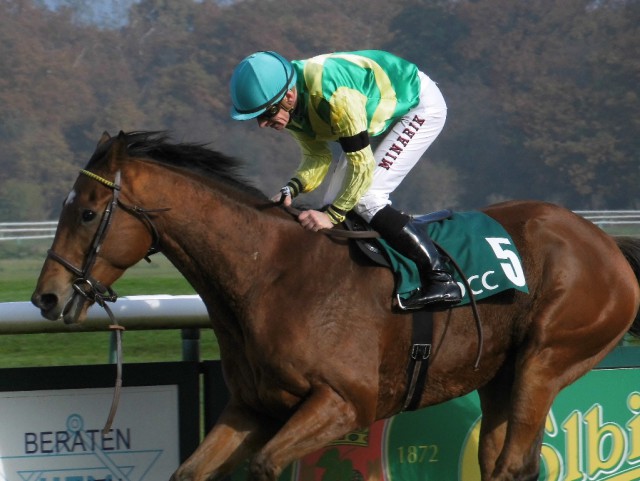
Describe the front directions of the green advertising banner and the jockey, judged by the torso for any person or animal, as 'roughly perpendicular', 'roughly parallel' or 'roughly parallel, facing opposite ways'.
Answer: roughly perpendicular

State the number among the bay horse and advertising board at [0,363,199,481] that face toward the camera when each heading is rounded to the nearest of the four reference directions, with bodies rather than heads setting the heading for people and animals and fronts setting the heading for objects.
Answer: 1

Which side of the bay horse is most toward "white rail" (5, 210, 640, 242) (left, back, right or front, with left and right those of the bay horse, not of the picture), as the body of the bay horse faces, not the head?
right

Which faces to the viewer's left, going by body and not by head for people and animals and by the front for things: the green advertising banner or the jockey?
the jockey

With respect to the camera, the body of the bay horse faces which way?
to the viewer's left

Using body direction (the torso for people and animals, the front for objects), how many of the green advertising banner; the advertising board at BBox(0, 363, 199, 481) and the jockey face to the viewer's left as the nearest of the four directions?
1

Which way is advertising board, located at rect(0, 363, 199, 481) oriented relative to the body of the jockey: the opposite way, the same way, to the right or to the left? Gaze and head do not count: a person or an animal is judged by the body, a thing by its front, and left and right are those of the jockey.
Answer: to the left

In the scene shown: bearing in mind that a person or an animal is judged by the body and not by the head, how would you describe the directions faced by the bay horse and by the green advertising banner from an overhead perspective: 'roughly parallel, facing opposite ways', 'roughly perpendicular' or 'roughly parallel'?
roughly perpendicular

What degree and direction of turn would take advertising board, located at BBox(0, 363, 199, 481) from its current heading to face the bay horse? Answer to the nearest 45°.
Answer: approximately 45° to its left

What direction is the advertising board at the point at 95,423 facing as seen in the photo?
toward the camera

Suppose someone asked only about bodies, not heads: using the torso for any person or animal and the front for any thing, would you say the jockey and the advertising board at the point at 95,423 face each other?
no

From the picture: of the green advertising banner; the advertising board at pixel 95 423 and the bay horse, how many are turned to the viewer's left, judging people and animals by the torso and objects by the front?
1

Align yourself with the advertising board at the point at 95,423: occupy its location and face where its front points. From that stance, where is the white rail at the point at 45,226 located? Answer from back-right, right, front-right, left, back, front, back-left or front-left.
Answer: back

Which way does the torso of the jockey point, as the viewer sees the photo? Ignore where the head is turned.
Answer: to the viewer's left

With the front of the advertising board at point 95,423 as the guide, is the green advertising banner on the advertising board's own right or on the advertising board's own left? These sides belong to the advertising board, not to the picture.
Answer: on the advertising board's own left

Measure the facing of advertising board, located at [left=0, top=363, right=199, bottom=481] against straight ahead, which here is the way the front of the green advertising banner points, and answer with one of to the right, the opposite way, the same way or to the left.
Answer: the same way
